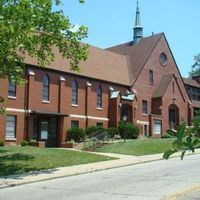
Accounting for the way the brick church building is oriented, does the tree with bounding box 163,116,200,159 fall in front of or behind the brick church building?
in front

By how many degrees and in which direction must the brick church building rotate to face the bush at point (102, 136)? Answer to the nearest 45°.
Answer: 0° — it already faces it

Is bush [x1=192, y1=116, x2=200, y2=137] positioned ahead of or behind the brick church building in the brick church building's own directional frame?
ahead

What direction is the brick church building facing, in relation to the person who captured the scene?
facing the viewer and to the right of the viewer
